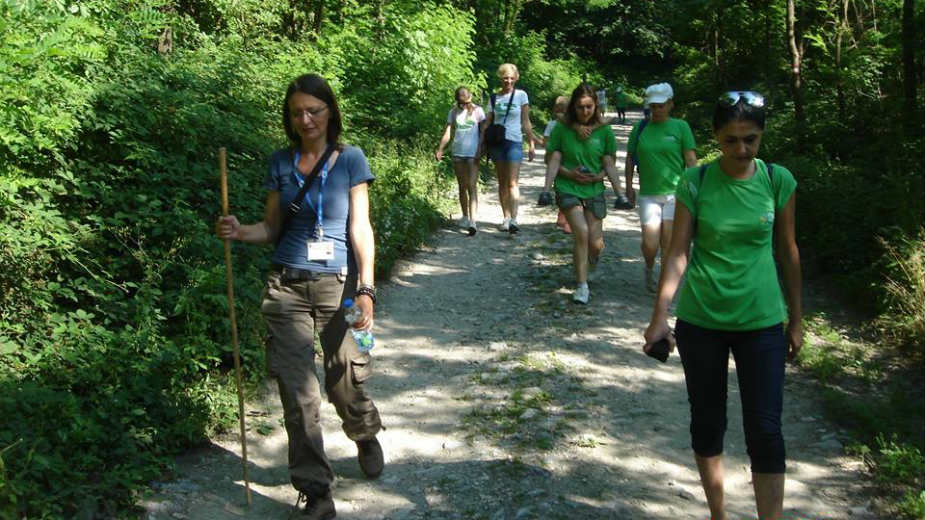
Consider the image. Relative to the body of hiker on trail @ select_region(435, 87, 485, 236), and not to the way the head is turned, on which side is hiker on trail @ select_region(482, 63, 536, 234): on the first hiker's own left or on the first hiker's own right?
on the first hiker's own left

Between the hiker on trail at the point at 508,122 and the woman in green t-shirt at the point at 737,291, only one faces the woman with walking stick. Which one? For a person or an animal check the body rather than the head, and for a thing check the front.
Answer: the hiker on trail

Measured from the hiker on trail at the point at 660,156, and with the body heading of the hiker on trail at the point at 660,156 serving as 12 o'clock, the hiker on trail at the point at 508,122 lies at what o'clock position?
the hiker on trail at the point at 508,122 is roughly at 5 o'clock from the hiker on trail at the point at 660,156.

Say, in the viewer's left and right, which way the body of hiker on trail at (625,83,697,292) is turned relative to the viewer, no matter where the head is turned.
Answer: facing the viewer

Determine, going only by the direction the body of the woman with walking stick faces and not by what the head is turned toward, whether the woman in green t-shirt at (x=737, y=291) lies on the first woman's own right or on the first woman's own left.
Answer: on the first woman's own left

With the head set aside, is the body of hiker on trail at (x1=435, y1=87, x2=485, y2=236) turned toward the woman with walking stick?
yes

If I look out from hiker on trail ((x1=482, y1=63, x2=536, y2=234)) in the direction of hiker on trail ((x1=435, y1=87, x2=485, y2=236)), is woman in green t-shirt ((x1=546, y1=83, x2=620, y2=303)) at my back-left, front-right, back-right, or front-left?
back-left

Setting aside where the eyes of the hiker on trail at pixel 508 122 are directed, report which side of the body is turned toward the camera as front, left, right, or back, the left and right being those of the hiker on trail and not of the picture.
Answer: front

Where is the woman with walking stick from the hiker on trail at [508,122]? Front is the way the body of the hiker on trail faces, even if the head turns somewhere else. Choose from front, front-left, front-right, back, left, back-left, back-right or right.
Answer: front

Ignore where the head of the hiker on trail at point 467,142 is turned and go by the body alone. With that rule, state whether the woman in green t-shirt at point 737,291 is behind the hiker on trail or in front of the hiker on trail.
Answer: in front

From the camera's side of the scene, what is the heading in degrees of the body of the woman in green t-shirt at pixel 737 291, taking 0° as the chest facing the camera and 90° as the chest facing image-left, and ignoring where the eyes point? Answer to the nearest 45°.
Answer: approximately 0°

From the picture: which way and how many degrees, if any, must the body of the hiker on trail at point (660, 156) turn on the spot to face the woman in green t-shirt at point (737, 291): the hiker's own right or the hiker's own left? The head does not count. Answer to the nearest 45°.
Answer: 0° — they already face them
